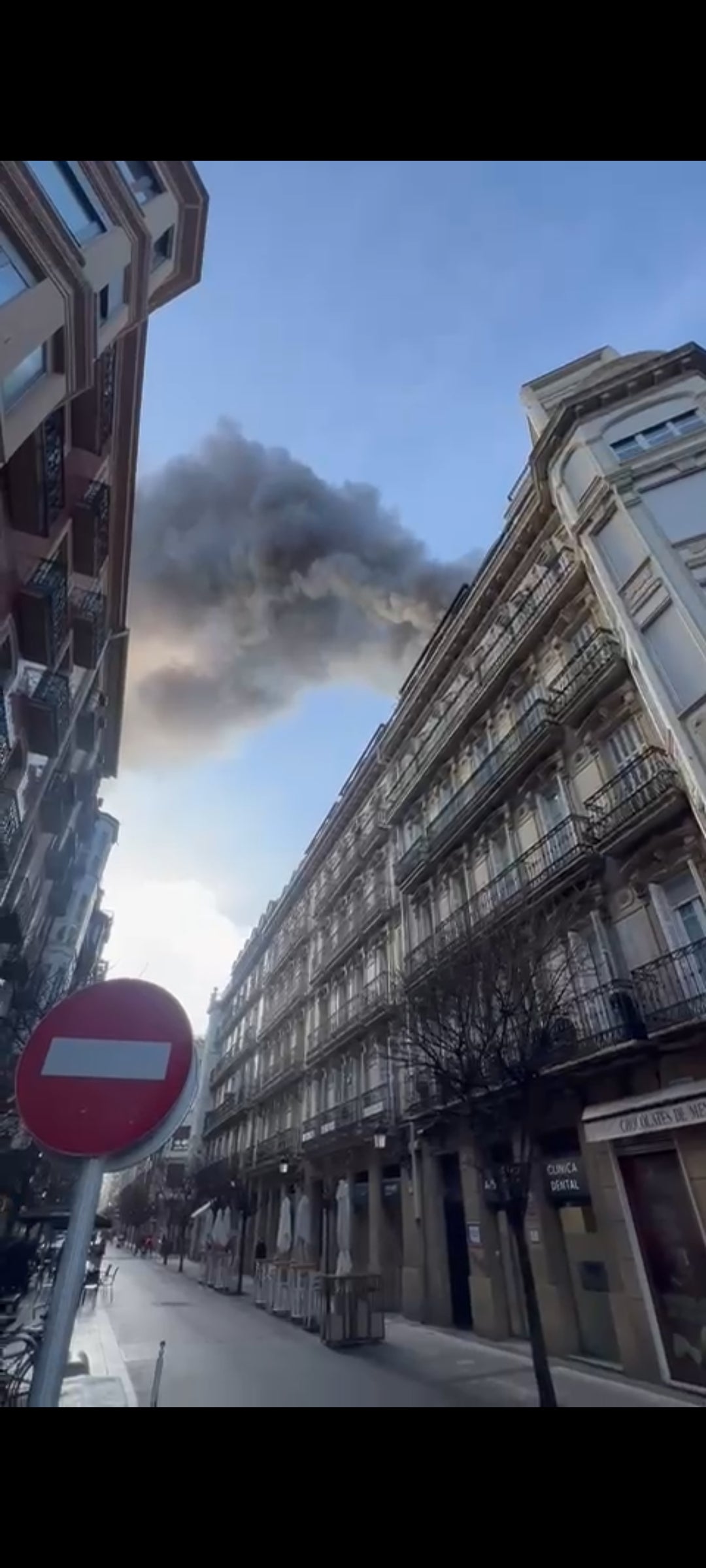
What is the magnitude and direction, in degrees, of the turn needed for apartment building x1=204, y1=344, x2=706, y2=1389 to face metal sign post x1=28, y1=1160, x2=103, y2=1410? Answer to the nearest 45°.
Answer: approximately 45° to its left

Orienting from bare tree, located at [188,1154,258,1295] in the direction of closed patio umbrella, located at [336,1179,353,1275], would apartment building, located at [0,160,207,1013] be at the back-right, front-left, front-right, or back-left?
front-right

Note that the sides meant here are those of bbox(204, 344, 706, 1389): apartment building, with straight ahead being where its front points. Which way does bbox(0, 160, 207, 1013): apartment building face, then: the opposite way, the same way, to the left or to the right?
the opposite way

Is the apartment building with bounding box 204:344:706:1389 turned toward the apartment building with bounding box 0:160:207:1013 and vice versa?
yes

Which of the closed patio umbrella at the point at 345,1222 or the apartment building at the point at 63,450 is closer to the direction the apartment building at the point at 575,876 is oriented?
the apartment building

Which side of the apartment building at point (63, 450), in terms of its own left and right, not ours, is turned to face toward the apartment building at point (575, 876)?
front

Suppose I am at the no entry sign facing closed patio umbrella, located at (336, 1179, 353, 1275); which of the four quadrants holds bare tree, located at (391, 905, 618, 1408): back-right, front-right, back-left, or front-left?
front-right

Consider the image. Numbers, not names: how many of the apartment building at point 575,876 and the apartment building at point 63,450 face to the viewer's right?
1

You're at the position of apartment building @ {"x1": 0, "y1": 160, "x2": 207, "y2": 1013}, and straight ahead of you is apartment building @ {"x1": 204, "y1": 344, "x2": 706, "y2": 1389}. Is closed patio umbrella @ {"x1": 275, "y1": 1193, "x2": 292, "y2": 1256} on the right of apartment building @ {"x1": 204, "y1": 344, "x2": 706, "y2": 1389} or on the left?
left

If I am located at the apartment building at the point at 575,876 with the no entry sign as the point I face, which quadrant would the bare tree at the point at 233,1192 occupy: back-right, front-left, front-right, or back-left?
back-right

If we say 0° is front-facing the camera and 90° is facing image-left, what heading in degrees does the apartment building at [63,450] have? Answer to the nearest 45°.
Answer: approximately 270°

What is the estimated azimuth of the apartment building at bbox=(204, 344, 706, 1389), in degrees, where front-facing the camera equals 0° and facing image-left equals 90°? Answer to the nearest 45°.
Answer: approximately 45°

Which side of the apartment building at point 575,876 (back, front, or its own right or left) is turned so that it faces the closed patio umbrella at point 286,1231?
right

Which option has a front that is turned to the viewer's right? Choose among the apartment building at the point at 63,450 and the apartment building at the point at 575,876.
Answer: the apartment building at the point at 63,450
